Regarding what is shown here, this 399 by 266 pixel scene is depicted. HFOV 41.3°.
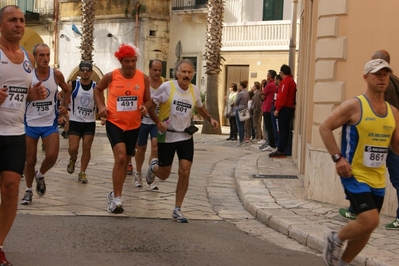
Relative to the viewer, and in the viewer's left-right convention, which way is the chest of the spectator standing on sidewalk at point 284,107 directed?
facing to the left of the viewer

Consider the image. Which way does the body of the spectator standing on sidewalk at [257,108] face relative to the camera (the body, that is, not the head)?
to the viewer's left

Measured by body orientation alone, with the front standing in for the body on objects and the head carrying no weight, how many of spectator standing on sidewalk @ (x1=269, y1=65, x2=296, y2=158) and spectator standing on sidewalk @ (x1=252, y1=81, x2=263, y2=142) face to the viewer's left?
2

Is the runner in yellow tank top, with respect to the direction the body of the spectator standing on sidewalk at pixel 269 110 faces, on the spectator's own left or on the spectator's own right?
on the spectator's own left

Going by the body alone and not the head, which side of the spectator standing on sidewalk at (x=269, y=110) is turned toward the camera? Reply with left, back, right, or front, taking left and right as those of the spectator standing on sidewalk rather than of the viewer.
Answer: left
